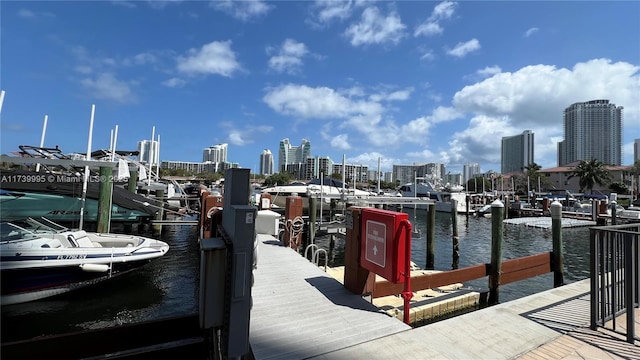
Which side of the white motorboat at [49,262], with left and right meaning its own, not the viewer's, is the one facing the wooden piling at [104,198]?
left

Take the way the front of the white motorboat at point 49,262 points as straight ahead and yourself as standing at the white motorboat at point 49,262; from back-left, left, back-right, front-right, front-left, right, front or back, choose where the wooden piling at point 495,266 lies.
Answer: front-right

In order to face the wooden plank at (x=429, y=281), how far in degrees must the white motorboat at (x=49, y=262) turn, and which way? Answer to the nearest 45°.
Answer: approximately 45° to its right

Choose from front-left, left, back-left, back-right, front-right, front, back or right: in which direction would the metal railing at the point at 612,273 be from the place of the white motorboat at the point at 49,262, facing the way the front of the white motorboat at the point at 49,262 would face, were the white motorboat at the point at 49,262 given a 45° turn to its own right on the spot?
front

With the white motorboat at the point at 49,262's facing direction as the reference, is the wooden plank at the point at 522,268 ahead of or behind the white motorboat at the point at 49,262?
ahead

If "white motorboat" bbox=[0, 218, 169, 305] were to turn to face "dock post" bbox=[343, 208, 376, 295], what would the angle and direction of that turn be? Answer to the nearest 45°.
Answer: approximately 45° to its right

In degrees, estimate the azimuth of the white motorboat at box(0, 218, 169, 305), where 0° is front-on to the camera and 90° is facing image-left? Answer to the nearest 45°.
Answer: approximately 270°

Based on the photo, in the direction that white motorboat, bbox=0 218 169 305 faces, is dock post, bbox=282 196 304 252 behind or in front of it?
in front
